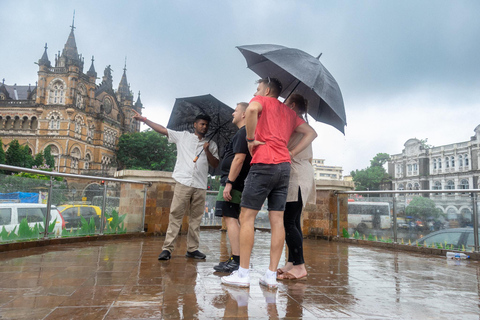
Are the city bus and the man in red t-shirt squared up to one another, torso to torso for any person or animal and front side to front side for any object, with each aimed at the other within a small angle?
no

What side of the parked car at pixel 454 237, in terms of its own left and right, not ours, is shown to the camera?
left

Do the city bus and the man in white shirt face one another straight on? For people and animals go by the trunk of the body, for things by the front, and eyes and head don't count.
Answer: no

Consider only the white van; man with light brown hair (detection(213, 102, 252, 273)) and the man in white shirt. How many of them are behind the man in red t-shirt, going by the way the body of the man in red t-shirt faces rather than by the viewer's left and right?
0

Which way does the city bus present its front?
to the viewer's left

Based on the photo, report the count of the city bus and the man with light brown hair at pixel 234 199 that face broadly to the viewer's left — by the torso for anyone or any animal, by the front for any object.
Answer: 2

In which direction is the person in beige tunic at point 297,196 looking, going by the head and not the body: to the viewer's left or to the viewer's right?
to the viewer's left

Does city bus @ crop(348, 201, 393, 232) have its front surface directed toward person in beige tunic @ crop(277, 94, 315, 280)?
no

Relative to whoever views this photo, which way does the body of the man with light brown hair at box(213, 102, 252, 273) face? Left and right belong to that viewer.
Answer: facing to the left of the viewer

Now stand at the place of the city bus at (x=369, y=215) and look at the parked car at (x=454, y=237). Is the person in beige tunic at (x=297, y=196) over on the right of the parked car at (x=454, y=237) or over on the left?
right

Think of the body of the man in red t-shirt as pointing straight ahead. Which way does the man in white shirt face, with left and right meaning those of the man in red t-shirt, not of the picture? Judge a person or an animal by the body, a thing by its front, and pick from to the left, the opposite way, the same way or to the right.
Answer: the opposite way
